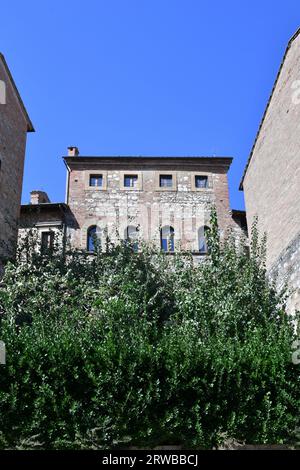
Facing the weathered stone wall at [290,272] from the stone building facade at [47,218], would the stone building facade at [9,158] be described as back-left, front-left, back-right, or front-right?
front-right

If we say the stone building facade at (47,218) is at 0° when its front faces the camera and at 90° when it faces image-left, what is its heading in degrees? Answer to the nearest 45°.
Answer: approximately 0°

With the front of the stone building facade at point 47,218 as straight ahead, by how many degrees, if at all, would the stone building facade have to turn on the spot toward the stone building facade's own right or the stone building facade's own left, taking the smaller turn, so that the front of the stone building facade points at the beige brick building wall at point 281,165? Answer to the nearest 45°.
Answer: approximately 45° to the stone building facade's own left

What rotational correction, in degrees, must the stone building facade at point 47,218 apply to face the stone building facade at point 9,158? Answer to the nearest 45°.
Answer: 0° — it already faces it

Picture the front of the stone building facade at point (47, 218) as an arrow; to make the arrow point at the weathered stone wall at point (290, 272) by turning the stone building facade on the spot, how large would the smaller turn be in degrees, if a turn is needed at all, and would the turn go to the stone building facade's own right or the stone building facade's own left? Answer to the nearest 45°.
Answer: approximately 45° to the stone building facade's own left
